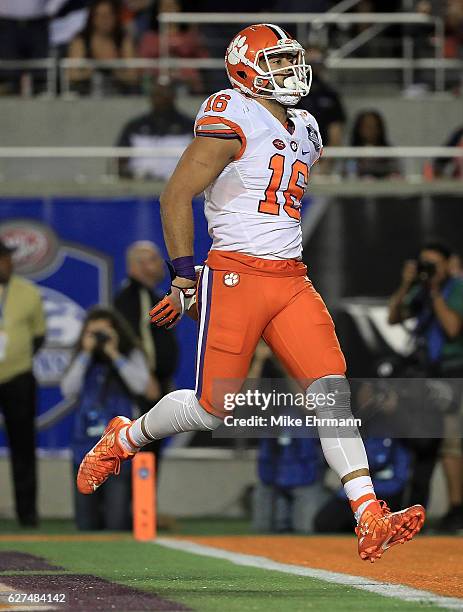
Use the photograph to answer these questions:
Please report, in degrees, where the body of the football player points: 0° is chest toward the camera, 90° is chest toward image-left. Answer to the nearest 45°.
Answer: approximately 315°

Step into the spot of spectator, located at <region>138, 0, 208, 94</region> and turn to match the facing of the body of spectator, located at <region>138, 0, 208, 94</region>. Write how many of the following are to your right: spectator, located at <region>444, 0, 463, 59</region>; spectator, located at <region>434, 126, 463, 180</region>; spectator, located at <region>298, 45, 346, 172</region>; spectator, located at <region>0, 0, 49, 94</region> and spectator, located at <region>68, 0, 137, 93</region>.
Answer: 2

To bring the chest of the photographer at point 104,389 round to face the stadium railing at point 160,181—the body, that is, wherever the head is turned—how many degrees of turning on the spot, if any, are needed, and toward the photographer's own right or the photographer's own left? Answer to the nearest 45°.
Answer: approximately 180°

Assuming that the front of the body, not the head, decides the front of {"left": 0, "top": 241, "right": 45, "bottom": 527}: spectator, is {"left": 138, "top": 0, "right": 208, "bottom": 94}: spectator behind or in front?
behind

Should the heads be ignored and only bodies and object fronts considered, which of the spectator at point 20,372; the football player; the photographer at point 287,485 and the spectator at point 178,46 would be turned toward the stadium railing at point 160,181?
the spectator at point 178,46

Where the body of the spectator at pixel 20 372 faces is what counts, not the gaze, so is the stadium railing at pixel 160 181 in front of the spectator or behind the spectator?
behind

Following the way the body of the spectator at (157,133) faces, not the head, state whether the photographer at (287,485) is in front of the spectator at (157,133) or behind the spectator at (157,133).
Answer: in front
